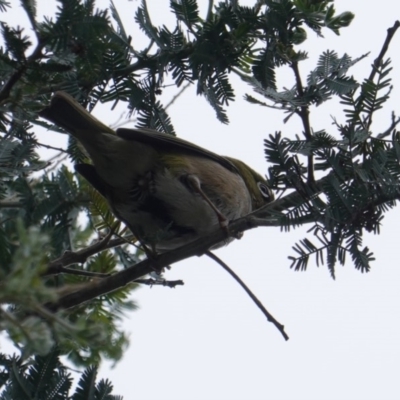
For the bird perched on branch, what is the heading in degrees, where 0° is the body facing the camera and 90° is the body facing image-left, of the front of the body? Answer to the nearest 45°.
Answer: approximately 270°

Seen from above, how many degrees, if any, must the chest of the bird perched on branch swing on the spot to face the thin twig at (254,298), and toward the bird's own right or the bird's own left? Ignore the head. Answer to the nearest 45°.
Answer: approximately 45° to the bird's own right
